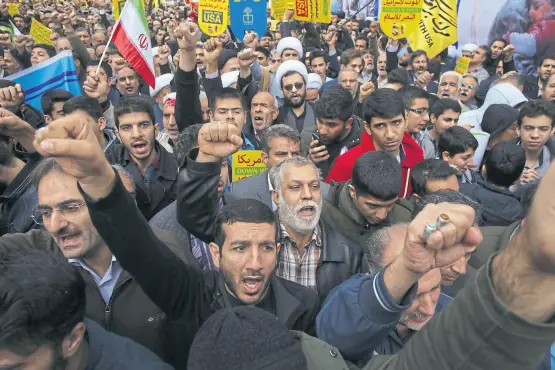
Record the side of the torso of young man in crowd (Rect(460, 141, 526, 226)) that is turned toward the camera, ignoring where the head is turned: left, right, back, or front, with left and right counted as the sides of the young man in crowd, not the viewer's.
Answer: back

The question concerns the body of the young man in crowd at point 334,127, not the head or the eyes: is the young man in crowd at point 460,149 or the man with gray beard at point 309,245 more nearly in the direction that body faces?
the man with gray beard

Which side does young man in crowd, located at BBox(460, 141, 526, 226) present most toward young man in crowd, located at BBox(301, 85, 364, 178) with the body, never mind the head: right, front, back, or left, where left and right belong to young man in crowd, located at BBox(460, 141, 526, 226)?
left

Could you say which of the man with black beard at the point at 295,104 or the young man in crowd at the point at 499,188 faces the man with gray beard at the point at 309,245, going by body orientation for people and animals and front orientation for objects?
the man with black beard
